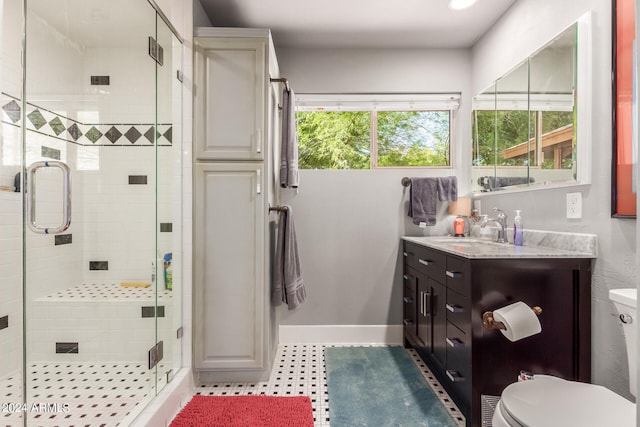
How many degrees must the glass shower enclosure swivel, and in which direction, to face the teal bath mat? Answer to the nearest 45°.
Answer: approximately 45° to its left

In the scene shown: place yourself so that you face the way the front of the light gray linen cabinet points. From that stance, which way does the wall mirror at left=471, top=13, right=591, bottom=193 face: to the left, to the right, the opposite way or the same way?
to the right

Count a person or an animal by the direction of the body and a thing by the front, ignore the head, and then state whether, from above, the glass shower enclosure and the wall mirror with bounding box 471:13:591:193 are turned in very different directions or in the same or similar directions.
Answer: very different directions

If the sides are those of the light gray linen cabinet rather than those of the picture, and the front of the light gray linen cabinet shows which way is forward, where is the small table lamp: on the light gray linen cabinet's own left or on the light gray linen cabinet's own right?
on the light gray linen cabinet's own left

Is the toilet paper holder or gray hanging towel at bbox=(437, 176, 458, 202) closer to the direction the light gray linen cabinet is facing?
the toilet paper holder

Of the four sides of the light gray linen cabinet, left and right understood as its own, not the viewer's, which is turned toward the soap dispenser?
left

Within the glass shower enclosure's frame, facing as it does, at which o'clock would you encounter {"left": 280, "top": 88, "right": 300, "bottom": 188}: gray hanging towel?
The gray hanging towel is roughly at 10 o'clock from the glass shower enclosure.

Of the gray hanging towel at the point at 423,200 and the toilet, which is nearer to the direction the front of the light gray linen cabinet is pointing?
the toilet

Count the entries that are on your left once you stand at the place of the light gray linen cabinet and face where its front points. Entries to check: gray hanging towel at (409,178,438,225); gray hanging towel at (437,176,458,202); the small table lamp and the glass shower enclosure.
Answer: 3

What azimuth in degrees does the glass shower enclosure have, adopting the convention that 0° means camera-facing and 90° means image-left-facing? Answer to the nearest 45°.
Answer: approximately 315°

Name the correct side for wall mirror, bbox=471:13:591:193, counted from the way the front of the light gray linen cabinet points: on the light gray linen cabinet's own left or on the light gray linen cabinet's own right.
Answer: on the light gray linen cabinet's own left

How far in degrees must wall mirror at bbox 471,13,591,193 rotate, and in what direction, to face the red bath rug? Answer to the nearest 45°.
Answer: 0° — it already faces it

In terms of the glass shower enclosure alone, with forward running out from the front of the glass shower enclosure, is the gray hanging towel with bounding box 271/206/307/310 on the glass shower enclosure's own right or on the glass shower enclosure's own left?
on the glass shower enclosure's own left
